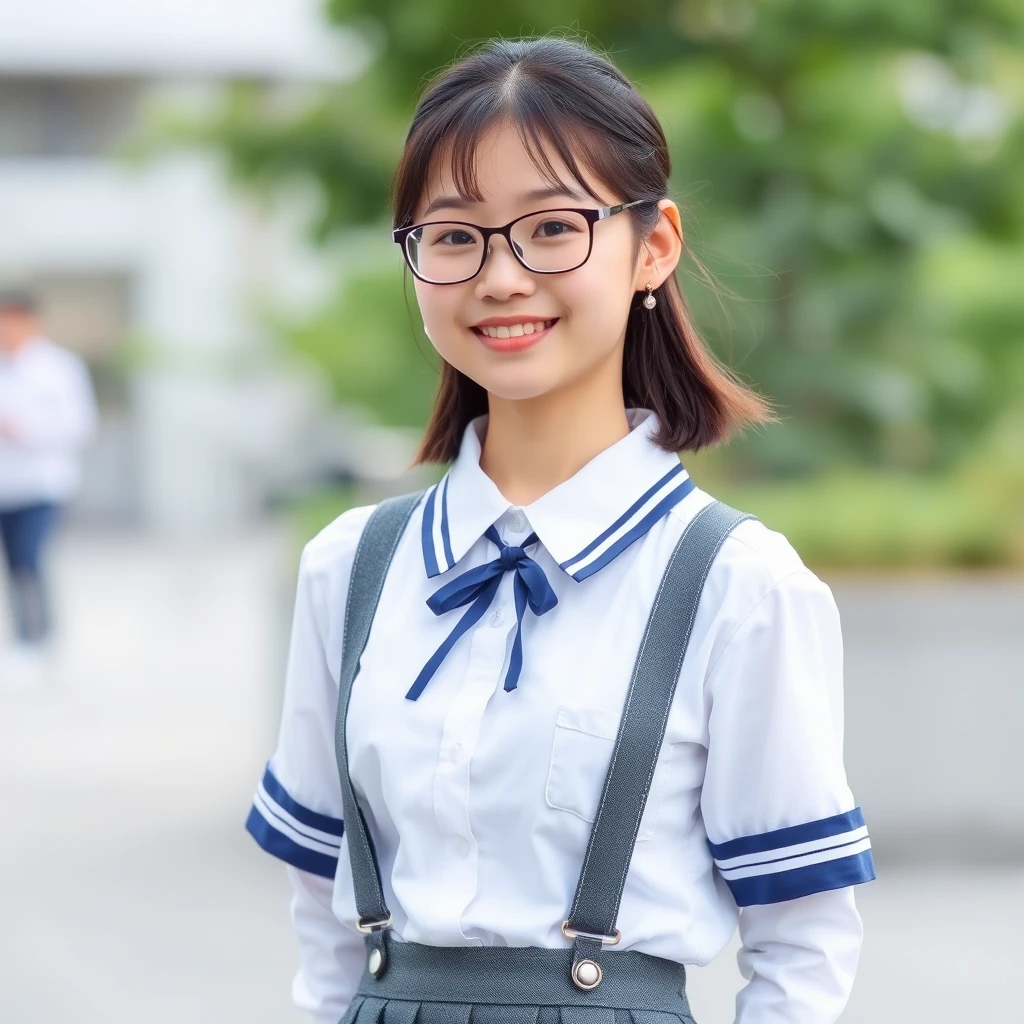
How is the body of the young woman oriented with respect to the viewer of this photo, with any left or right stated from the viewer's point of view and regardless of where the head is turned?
facing the viewer and to the left of the viewer
